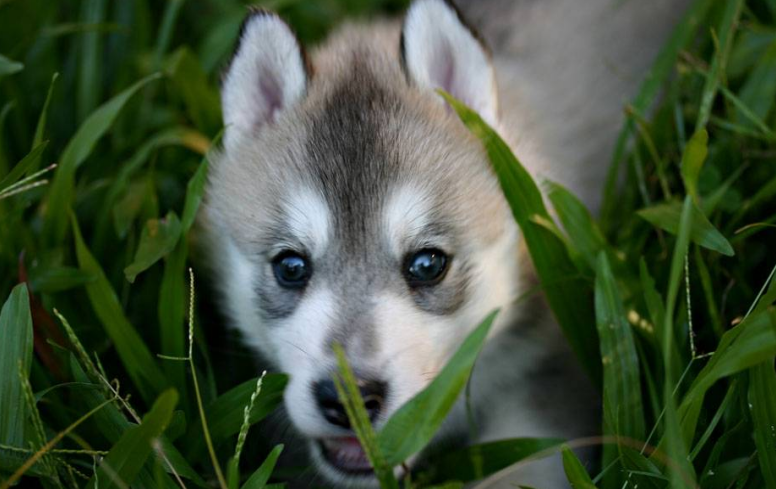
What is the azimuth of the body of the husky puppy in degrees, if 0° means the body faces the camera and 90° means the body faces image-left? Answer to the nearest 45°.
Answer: approximately 45°

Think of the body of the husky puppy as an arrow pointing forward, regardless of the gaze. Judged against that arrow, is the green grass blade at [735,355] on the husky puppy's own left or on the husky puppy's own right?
on the husky puppy's own left

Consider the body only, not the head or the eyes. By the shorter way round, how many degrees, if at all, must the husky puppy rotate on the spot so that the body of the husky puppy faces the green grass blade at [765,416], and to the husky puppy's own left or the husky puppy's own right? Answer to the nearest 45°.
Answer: approximately 90° to the husky puppy's own left

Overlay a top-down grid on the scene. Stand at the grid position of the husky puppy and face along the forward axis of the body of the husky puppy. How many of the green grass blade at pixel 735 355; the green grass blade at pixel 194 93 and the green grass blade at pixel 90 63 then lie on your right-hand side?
2
